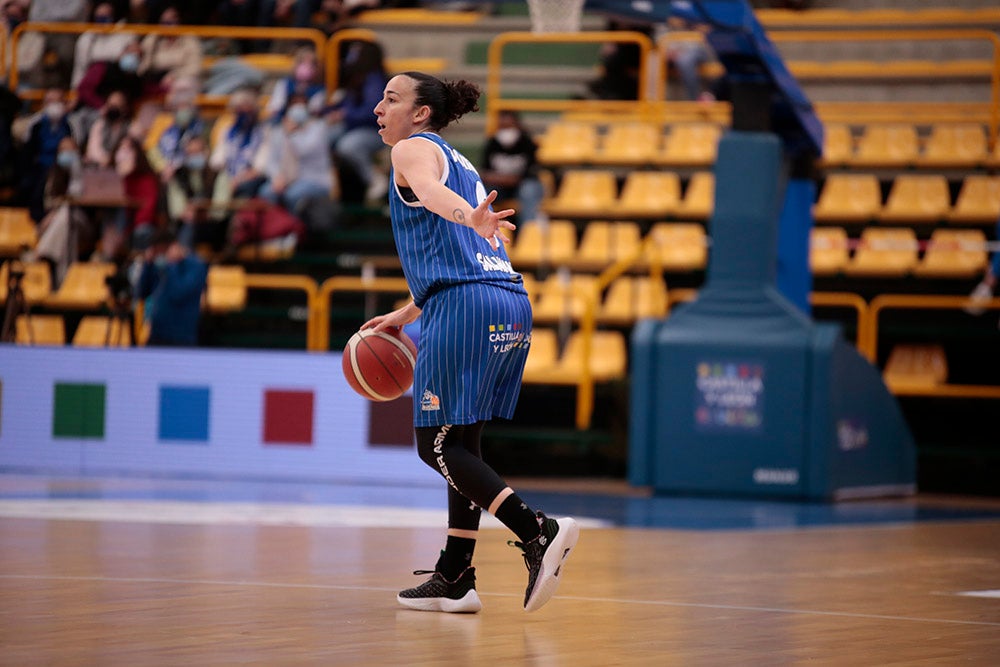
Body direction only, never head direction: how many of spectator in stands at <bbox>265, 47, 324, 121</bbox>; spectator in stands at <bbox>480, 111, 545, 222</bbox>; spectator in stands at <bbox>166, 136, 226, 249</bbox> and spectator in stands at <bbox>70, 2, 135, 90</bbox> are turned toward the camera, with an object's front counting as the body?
4

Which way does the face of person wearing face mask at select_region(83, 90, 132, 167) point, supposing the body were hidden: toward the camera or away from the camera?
toward the camera

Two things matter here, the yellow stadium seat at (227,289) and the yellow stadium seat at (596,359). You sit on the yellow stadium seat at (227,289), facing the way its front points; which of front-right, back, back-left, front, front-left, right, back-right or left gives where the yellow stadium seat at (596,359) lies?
front-left

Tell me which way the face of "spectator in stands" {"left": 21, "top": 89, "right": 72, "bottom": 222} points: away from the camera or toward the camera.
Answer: toward the camera

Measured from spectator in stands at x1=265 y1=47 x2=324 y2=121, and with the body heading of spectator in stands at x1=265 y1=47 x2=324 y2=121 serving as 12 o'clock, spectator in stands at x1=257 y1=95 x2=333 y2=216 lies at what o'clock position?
spectator in stands at x1=257 y1=95 x2=333 y2=216 is roughly at 12 o'clock from spectator in stands at x1=265 y1=47 x2=324 y2=121.

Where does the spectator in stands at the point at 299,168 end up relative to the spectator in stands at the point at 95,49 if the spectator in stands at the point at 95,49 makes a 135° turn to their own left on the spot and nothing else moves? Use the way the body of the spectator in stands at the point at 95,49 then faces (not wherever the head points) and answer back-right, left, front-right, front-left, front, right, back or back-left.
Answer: right

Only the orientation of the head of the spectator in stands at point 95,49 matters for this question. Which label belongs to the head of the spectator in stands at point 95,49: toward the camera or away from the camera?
toward the camera

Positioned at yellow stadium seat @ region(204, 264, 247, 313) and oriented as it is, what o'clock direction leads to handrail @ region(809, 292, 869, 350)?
The handrail is roughly at 10 o'clock from the yellow stadium seat.

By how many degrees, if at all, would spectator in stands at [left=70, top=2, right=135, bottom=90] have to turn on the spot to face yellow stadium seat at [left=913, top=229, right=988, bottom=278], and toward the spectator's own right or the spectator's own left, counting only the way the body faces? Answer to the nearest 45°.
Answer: approximately 45° to the spectator's own left

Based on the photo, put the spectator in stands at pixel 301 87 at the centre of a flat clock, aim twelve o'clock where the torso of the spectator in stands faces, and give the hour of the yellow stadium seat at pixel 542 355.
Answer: The yellow stadium seat is roughly at 11 o'clock from the spectator in stands.

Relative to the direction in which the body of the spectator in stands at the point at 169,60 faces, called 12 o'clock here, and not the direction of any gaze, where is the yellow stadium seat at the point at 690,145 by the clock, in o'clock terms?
The yellow stadium seat is roughly at 10 o'clock from the spectator in stands.

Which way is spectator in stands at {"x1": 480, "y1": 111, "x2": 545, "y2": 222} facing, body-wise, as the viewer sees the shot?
toward the camera

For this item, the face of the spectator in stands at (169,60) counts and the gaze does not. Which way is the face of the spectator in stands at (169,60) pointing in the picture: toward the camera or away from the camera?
toward the camera

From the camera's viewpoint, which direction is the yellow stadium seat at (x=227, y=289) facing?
toward the camera

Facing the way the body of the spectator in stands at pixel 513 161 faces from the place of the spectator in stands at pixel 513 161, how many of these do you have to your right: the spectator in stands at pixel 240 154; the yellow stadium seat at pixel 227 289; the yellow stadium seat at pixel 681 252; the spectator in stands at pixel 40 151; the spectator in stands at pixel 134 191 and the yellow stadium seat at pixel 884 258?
4

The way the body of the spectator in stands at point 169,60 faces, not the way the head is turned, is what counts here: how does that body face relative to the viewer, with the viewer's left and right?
facing the viewer

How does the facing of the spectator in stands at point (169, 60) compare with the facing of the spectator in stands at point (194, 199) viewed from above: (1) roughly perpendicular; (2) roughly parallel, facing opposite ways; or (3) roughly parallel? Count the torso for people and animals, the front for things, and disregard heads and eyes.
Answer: roughly parallel

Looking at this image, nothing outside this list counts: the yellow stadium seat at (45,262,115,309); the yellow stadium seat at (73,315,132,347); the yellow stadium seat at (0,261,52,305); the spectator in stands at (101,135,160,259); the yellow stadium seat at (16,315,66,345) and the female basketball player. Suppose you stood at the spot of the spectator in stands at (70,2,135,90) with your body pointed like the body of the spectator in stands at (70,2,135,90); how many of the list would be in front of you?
6
